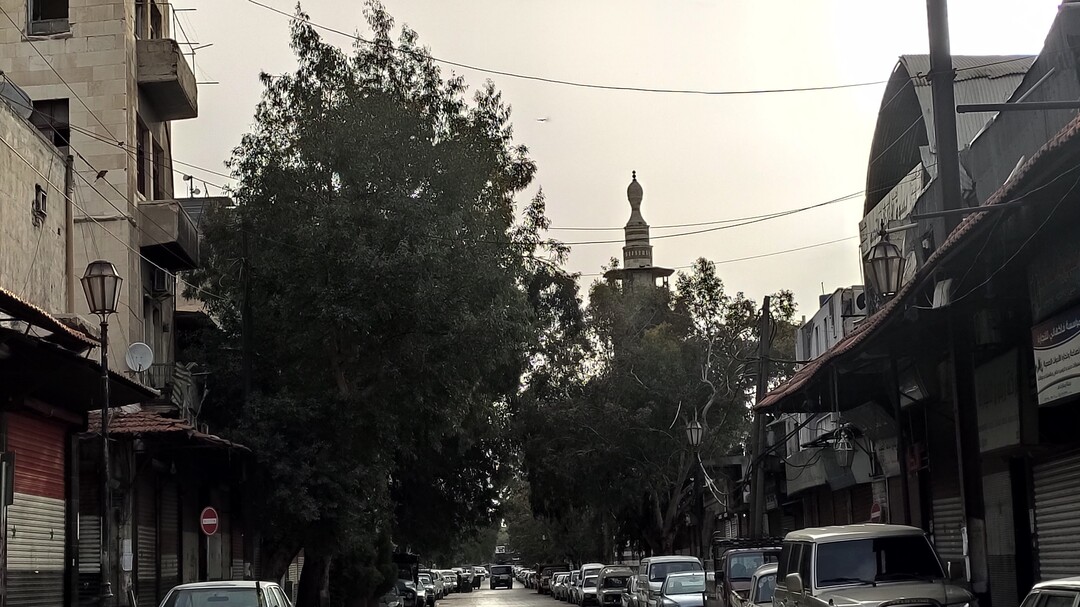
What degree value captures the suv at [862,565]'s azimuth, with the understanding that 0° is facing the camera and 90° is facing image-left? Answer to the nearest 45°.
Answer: approximately 315°

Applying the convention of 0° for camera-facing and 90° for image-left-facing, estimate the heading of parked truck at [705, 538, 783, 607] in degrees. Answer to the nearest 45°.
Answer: approximately 0°

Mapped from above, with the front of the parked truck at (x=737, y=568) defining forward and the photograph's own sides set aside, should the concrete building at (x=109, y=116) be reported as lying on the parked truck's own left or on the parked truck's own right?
on the parked truck's own right

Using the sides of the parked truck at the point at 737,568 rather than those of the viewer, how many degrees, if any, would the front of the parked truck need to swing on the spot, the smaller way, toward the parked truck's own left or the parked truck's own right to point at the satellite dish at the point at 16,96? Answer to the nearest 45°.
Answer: approximately 90° to the parked truck's own right

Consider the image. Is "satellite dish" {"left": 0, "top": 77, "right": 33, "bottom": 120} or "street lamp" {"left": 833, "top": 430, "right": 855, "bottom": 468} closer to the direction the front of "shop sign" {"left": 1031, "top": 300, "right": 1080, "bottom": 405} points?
the satellite dish

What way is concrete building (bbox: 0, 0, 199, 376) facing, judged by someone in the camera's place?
facing to the right of the viewer

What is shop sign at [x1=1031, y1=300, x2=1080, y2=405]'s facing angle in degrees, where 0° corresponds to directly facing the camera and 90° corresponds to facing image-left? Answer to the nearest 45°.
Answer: approximately 45°
